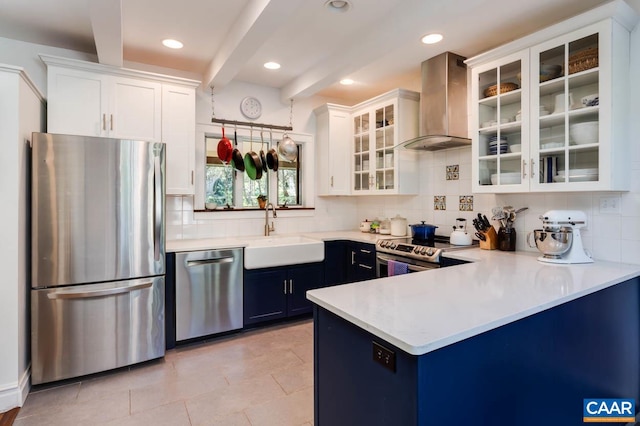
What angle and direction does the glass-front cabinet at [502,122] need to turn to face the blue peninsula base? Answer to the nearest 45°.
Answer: approximately 45° to its left

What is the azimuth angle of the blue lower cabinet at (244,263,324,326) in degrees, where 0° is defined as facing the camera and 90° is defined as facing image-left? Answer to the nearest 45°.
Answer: approximately 315°

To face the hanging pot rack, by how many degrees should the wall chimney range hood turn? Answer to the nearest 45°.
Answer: approximately 45° to its right

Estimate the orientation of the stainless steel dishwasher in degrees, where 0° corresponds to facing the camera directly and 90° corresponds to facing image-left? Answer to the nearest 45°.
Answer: approximately 315°

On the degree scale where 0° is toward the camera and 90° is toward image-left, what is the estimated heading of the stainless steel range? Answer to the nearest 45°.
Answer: approximately 45°

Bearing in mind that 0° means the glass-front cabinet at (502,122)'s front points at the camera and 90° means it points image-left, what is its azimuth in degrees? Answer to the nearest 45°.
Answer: approximately 45°

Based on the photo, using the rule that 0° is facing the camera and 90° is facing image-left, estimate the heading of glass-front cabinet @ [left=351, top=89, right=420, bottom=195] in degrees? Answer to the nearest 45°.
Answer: approximately 45°

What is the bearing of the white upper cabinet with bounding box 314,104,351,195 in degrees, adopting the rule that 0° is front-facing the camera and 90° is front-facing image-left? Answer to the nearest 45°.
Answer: approximately 315°

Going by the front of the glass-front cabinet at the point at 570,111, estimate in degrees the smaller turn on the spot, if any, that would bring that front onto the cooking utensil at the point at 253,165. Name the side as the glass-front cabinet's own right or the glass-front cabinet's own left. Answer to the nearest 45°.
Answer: approximately 45° to the glass-front cabinet's own right

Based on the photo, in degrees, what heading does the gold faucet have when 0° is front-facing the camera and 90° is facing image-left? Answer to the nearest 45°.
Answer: approximately 315°
